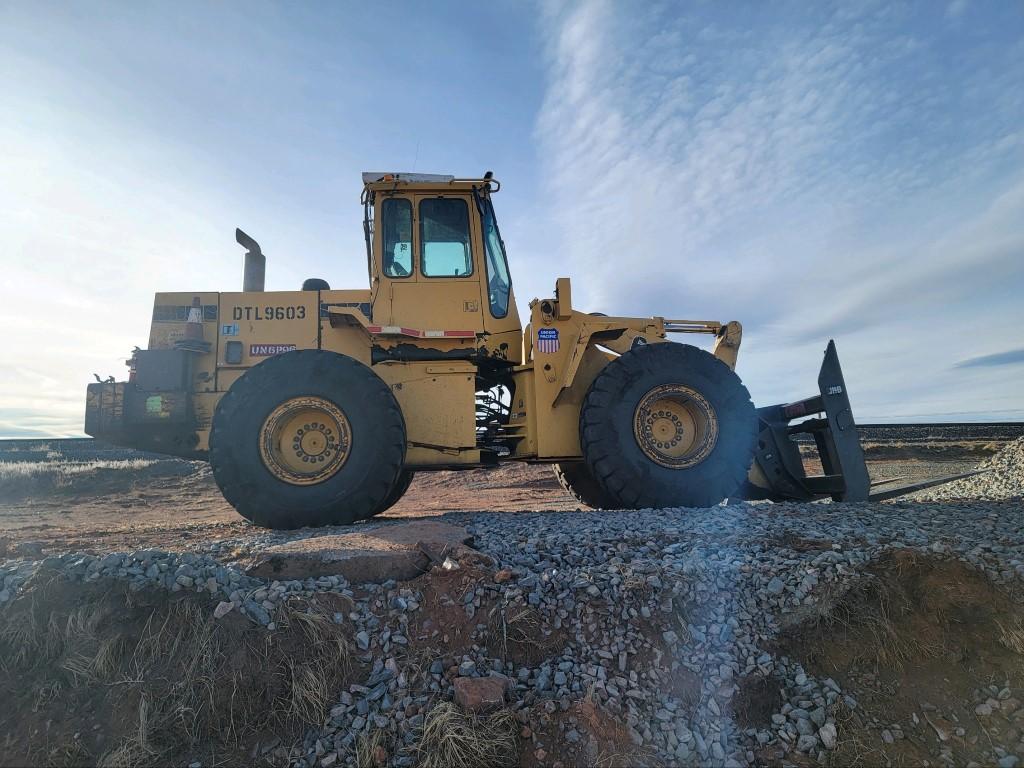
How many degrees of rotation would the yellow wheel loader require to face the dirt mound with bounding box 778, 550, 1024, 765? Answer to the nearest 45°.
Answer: approximately 45° to its right

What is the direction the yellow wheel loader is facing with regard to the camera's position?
facing to the right of the viewer

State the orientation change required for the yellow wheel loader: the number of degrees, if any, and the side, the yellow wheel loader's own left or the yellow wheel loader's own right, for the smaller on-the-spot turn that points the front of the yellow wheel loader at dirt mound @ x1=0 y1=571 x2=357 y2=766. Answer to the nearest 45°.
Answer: approximately 135° to the yellow wheel loader's own right

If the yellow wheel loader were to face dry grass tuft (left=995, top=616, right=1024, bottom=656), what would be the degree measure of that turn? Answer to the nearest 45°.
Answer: approximately 45° to its right

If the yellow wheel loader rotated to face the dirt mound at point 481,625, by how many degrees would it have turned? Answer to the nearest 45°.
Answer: approximately 90° to its right

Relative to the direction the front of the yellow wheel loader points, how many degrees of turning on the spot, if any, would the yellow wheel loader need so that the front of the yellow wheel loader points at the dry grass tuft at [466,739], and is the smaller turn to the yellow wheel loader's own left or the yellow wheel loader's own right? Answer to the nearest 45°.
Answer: approximately 90° to the yellow wheel loader's own right

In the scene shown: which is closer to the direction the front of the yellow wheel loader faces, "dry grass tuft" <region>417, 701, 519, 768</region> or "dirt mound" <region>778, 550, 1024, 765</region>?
the dirt mound
